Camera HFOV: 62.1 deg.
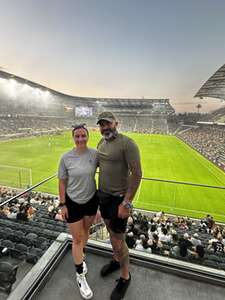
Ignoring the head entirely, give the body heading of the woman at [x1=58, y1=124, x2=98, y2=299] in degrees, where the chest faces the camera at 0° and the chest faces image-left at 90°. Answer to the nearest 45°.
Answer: approximately 0°
